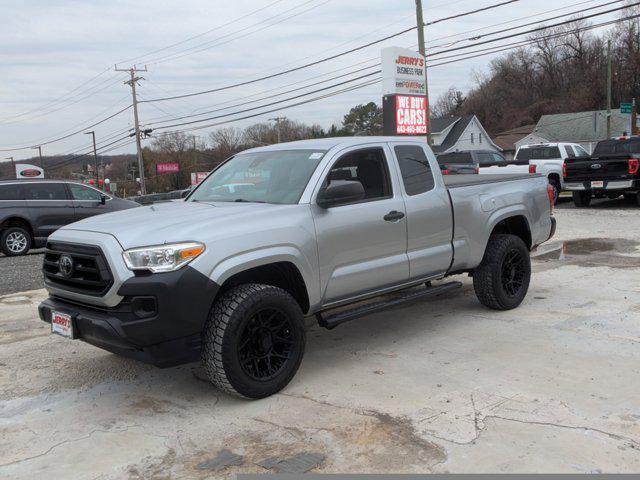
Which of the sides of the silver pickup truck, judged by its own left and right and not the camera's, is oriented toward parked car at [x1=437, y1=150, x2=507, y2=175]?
back

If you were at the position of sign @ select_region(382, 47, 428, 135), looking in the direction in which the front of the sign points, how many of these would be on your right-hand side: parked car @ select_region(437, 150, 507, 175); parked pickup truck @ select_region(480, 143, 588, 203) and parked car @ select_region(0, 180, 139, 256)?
1

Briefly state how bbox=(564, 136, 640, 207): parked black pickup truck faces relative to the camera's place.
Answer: facing away from the viewer and to the right of the viewer

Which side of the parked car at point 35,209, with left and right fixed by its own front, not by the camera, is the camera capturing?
right

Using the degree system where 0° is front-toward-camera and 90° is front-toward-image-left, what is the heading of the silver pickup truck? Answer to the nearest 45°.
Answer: approximately 45°

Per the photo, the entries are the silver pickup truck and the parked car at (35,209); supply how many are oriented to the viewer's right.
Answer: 1

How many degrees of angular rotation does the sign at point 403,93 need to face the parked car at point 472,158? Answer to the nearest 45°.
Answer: approximately 90° to its left

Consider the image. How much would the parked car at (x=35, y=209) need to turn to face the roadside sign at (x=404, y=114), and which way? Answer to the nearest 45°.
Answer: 0° — it already faces it

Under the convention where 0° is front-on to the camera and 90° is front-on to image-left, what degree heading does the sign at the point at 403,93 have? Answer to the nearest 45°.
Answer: approximately 315°

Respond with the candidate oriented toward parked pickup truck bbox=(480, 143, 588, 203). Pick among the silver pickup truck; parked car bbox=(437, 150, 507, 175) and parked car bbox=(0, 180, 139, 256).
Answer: parked car bbox=(0, 180, 139, 256)

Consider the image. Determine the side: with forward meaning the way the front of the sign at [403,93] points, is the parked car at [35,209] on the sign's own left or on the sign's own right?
on the sign's own right

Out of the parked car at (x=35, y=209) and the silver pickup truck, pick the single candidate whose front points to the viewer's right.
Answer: the parked car
